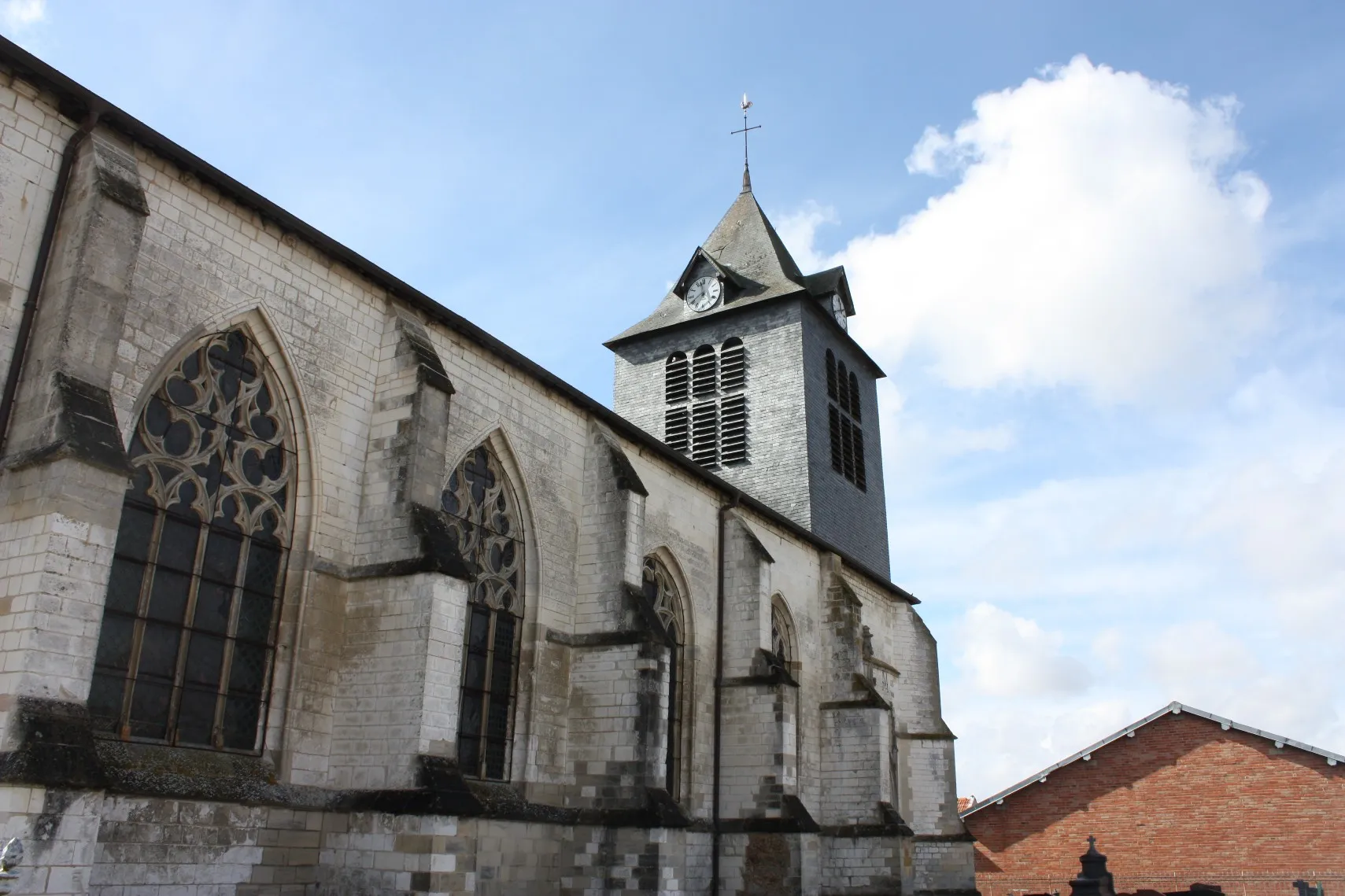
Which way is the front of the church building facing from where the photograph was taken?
facing away from the viewer and to the right of the viewer
